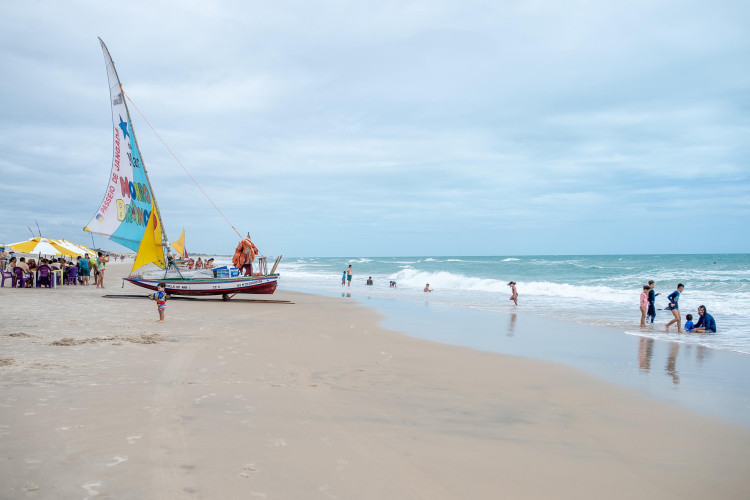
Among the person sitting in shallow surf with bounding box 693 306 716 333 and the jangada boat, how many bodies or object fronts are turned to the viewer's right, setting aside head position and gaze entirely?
0

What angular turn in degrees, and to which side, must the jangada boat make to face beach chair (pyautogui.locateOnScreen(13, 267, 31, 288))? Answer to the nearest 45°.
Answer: approximately 45° to its right

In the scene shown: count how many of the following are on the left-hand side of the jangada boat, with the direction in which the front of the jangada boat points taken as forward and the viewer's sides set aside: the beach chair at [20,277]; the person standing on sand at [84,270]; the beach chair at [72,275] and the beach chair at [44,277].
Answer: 0

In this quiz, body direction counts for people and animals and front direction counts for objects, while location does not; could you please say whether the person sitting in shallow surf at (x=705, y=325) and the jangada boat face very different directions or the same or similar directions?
same or similar directions

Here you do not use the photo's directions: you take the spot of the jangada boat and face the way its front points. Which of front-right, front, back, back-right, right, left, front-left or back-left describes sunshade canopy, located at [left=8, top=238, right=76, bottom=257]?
front-right

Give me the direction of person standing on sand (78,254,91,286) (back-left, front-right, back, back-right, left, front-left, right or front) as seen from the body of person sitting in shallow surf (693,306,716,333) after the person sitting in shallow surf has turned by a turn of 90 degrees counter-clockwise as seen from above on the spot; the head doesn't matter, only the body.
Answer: back-right

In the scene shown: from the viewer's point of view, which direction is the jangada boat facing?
to the viewer's left

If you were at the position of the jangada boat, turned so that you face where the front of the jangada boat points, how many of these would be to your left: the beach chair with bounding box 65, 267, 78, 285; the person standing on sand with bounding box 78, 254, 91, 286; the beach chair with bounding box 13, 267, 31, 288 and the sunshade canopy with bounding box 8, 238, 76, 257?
0

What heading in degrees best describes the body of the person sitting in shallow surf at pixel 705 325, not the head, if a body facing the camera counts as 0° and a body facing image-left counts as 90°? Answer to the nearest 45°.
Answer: approximately 45°

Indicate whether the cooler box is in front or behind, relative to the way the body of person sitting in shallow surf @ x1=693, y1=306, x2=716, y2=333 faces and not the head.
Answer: in front

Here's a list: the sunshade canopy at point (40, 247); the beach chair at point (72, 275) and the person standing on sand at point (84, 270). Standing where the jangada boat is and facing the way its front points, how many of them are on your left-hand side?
0
